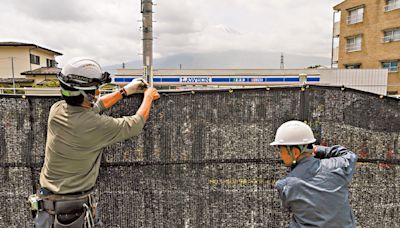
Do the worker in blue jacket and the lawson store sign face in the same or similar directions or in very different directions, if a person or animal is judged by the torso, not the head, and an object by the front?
very different directions

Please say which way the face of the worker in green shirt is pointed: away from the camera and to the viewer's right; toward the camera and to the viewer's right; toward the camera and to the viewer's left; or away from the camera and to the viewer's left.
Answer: away from the camera and to the viewer's right

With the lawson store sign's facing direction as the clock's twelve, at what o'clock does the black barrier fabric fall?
The black barrier fabric is roughly at 12 o'clock from the lawson store sign.

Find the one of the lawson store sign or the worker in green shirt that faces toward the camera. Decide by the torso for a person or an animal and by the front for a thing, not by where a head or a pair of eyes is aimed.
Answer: the lawson store sign

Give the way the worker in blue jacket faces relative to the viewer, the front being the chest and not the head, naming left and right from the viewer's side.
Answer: facing away from the viewer and to the left of the viewer

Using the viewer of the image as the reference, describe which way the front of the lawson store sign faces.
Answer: facing the viewer

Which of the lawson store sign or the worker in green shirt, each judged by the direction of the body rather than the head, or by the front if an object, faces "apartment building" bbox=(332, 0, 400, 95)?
the worker in green shirt

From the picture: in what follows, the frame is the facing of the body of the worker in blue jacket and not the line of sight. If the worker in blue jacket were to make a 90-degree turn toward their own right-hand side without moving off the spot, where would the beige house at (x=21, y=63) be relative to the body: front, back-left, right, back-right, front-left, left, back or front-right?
left

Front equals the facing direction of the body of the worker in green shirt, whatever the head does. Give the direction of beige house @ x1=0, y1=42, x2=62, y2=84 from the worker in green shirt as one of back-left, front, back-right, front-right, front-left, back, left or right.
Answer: front-left

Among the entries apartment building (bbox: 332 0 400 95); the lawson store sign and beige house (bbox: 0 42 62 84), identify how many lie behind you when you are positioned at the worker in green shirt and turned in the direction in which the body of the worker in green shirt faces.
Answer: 0

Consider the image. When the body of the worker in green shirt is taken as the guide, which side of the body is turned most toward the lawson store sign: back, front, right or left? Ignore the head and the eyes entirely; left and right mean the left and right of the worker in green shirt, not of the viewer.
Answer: front

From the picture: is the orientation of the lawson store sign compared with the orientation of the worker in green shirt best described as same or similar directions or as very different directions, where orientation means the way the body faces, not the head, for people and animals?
very different directions

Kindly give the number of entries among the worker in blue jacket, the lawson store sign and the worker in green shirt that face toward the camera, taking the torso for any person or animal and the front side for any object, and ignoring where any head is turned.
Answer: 1

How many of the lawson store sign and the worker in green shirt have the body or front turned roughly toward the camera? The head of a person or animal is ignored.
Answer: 1

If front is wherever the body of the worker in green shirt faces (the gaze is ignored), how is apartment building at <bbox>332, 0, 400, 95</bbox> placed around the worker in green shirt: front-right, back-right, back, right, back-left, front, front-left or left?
front

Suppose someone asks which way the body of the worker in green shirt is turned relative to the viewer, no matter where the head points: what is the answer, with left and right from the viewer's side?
facing away from the viewer and to the right of the viewer

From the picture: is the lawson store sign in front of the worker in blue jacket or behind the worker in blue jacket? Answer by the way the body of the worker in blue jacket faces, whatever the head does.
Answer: in front
